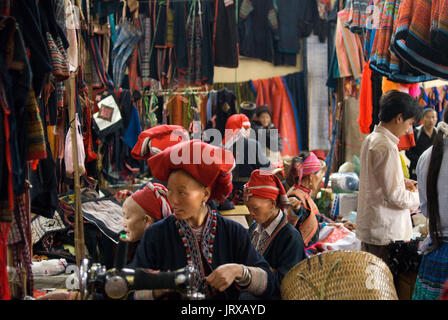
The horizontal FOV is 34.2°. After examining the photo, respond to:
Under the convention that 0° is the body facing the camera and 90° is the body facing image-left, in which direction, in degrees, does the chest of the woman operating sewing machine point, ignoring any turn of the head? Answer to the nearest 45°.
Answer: approximately 0°

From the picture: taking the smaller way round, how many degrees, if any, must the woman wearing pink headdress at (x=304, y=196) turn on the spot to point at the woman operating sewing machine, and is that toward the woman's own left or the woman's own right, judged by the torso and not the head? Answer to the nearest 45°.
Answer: approximately 90° to the woman's own right

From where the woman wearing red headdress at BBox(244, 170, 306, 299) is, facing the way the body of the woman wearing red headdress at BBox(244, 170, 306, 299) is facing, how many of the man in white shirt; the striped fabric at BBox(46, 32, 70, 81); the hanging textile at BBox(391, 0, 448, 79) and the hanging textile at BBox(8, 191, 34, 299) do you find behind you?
2

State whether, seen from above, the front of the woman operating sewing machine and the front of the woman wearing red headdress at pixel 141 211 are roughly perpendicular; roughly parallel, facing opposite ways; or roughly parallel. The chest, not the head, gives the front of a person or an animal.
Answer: roughly perpendicular
